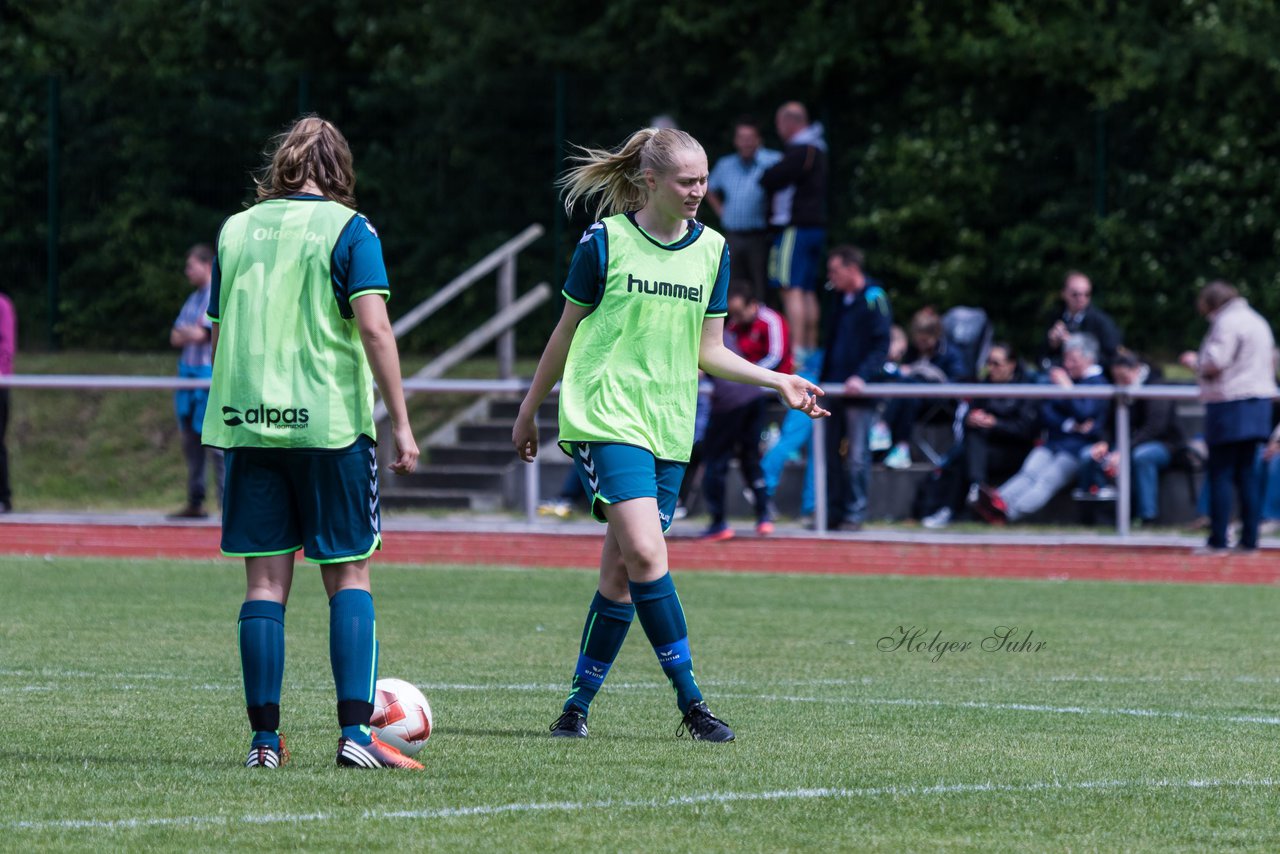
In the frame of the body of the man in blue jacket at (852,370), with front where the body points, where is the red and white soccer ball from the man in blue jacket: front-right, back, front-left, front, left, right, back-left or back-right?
front-left

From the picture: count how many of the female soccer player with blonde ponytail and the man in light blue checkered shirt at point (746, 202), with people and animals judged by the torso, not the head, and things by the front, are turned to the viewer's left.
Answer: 0

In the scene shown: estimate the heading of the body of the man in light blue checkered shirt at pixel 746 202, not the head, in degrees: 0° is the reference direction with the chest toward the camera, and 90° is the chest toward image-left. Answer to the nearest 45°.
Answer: approximately 0°

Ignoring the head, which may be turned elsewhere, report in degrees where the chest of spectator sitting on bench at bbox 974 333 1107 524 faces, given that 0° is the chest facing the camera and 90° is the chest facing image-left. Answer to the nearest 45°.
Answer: approximately 45°

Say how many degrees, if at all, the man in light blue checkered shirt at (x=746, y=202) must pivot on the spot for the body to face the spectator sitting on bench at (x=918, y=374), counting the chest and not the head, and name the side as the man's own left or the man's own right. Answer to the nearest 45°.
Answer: approximately 45° to the man's own left
